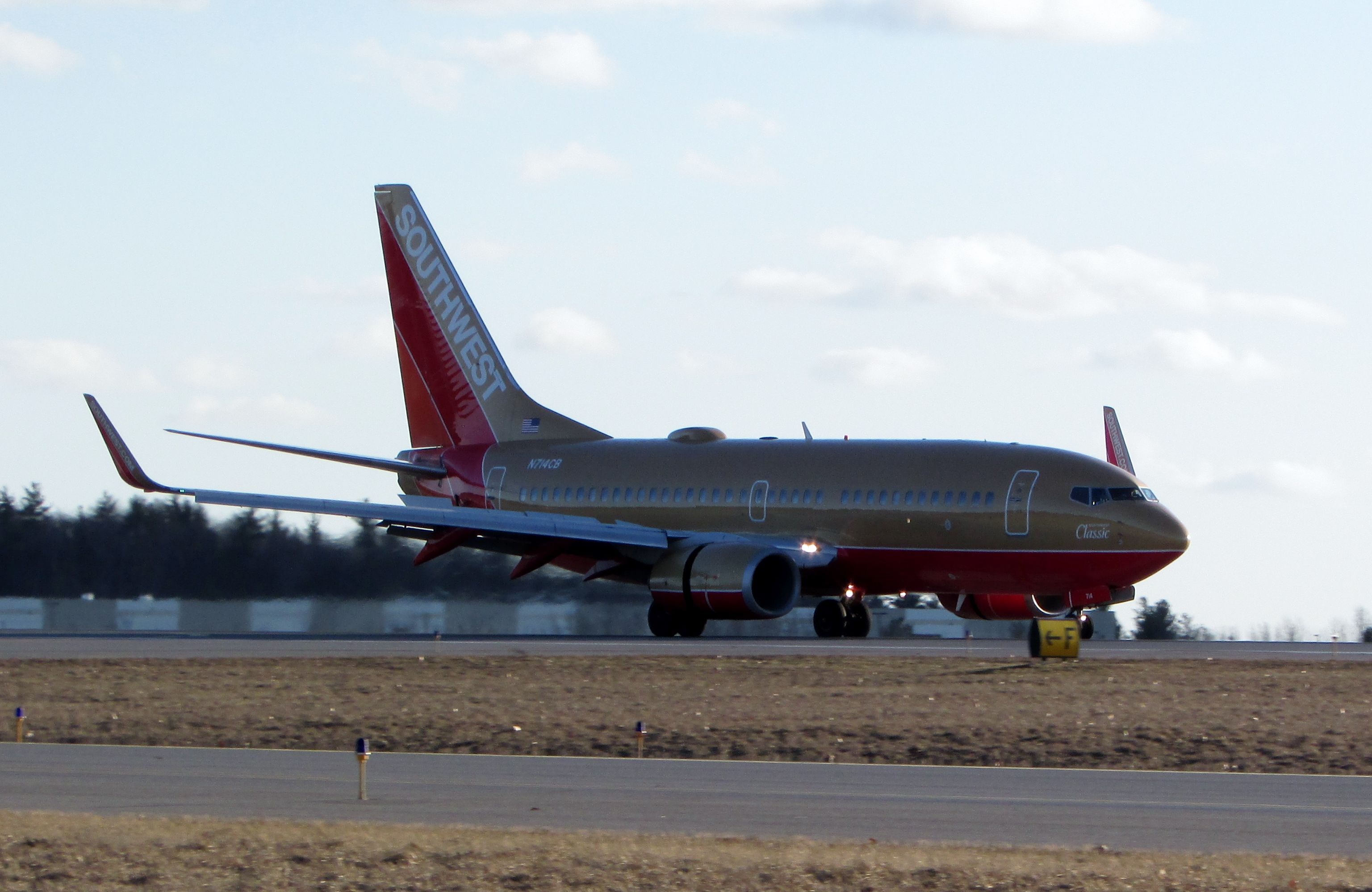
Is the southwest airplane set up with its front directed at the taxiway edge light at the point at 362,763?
no

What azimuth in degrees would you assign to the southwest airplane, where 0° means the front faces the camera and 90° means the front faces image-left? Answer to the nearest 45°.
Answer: approximately 315°
